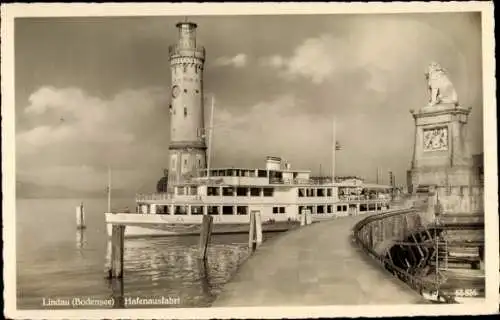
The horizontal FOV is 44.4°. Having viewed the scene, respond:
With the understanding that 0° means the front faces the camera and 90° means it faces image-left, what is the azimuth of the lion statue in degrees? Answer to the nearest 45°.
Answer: approximately 45°

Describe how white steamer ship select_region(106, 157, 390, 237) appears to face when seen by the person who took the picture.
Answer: facing the viewer and to the left of the viewer

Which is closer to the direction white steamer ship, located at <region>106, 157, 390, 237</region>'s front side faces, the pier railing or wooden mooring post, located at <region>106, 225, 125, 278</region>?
the wooden mooring post

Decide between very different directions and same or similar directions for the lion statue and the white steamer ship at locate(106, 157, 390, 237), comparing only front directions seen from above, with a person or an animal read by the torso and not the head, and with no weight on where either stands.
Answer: same or similar directions

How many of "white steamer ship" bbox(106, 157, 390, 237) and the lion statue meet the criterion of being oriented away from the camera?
0

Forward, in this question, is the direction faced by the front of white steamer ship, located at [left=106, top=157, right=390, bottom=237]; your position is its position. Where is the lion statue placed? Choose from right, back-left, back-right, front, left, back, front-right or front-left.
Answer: back-left

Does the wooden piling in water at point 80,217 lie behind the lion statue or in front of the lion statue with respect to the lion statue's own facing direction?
in front

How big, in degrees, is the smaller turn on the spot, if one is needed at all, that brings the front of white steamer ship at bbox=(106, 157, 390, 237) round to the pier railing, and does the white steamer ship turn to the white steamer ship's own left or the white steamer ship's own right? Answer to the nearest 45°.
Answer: approximately 135° to the white steamer ship's own left

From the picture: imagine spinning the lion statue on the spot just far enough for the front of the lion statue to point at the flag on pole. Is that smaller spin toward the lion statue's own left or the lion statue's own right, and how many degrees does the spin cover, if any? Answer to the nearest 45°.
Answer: approximately 45° to the lion statue's own right
